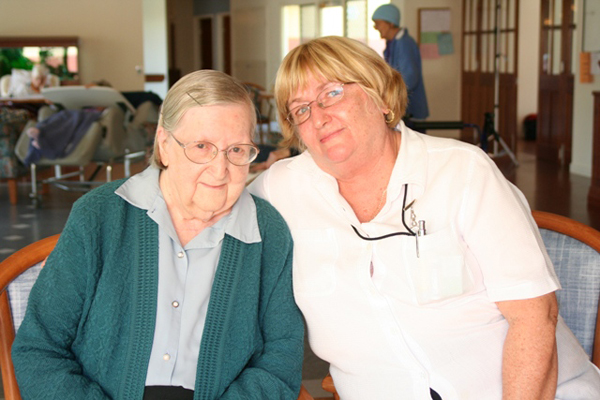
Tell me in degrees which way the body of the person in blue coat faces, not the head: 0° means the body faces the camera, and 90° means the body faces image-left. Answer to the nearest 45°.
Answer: approximately 90°

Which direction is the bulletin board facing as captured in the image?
toward the camera

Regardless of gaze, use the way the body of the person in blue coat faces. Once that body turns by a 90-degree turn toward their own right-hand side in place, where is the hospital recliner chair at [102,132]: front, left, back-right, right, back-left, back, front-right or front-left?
left

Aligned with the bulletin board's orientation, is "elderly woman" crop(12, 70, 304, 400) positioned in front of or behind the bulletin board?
in front

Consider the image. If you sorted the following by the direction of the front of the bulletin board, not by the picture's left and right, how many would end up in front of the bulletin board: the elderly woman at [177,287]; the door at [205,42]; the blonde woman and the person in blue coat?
3

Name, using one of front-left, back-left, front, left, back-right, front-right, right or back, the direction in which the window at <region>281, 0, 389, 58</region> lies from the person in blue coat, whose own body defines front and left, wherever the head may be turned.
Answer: right

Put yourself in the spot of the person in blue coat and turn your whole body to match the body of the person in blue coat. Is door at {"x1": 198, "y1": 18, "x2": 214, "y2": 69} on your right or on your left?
on your right

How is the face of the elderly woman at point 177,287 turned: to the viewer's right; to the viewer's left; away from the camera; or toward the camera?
toward the camera

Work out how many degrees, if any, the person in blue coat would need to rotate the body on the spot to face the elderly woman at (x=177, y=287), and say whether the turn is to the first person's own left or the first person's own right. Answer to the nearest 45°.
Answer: approximately 90° to the first person's own left

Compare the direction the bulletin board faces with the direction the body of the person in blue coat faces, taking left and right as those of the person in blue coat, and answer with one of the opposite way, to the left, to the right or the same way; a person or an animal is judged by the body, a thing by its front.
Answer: to the left

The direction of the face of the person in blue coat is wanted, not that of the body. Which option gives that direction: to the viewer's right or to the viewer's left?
to the viewer's left

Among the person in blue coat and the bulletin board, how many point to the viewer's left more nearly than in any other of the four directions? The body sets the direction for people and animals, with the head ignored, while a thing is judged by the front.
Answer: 1

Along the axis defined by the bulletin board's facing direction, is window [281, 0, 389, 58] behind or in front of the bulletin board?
behind

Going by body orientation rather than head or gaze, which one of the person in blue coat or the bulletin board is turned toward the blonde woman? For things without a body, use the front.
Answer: the bulletin board

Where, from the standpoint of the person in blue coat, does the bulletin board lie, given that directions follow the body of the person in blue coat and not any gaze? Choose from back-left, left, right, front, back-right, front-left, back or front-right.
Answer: right

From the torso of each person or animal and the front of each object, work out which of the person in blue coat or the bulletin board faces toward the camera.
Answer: the bulletin board
